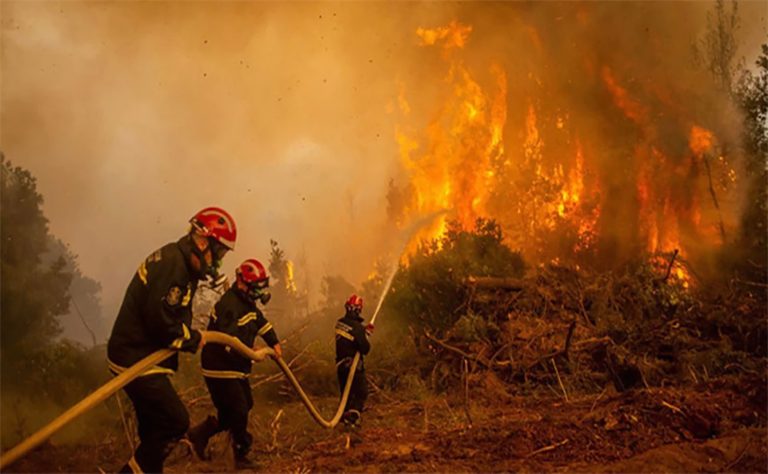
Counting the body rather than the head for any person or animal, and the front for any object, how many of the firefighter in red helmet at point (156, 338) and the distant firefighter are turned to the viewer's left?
0

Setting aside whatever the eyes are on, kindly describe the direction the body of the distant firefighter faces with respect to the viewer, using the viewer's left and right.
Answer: facing away from the viewer and to the right of the viewer

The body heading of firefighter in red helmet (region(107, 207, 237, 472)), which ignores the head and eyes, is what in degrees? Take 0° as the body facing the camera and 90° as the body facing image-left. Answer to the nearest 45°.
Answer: approximately 270°

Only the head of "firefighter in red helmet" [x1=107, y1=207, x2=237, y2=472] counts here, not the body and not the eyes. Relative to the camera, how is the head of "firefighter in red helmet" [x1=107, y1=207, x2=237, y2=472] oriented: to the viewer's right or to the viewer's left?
to the viewer's right

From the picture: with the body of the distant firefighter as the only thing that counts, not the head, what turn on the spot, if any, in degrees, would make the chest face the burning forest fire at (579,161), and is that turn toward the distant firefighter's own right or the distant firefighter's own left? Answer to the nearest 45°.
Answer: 0° — they already face it

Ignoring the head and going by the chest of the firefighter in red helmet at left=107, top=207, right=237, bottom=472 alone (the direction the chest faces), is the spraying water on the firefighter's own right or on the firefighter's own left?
on the firefighter's own left

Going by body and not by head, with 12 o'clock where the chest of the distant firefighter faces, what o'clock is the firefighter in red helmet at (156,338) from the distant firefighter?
The firefighter in red helmet is roughly at 5 o'clock from the distant firefighter.

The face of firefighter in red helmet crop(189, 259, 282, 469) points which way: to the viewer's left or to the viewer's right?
to the viewer's right
